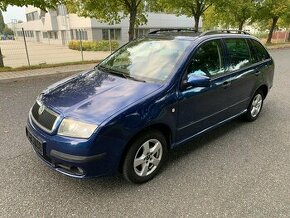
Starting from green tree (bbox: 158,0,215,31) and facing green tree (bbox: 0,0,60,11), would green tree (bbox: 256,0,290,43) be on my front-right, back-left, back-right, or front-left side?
back-left

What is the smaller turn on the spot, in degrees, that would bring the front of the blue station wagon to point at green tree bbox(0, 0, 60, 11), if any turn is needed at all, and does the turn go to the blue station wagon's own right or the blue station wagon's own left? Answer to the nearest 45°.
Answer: approximately 90° to the blue station wagon's own right

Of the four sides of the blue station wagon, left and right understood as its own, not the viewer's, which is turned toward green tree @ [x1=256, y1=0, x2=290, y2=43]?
back

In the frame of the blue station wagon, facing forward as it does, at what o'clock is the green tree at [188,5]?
The green tree is roughly at 5 o'clock from the blue station wagon.

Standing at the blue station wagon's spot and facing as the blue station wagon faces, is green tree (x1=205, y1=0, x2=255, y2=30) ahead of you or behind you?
behind

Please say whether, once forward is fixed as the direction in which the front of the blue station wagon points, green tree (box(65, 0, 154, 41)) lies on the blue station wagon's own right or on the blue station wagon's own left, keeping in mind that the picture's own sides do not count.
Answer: on the blue station wagon's own right

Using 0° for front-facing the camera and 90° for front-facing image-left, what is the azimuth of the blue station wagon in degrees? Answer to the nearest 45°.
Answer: approximately 45°
